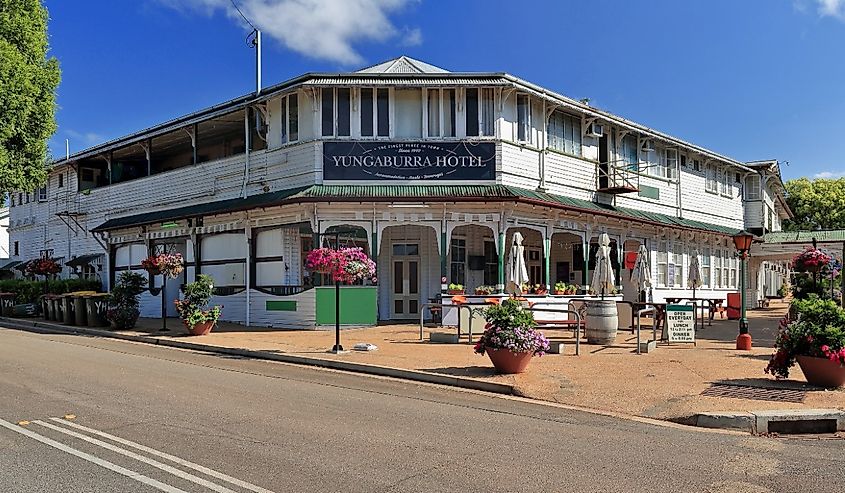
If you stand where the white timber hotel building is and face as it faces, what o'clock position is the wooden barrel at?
The wooden barrel is roughly at 11 o'clock from the white timber hotel building.

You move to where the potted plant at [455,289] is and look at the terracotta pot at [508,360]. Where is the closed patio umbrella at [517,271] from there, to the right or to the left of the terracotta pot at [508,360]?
left

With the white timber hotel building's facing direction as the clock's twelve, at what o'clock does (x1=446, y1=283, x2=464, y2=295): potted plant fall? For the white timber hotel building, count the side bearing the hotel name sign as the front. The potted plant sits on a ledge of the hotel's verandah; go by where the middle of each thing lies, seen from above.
The potted plant is roughly at 11 o'clock from the white timber hotel building.

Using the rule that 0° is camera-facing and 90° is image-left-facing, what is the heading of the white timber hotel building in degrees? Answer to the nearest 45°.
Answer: approximately 0°

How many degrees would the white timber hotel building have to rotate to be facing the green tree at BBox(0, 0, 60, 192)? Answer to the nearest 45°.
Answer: approximately 90° to its right

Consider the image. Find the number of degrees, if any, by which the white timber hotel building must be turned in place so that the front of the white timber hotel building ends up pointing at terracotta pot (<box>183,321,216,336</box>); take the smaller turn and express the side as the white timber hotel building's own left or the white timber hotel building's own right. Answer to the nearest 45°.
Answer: approximately 45° to the white timber hotel building's own right
